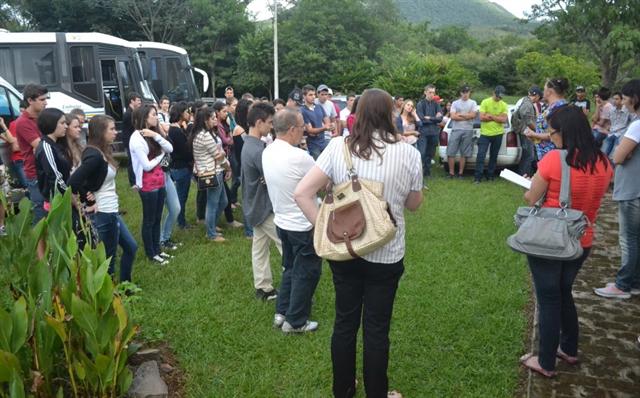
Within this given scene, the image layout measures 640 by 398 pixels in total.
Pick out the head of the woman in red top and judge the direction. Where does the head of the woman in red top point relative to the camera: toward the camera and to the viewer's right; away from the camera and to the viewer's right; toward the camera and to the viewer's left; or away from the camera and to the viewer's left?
away from the camera and to the viewer's left

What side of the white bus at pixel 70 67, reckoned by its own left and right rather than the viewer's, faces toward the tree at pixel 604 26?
front

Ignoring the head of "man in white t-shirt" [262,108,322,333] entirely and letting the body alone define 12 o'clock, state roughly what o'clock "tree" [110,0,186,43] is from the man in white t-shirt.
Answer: The tree is roughly at 10 o'clock from the man in white t-shirt.

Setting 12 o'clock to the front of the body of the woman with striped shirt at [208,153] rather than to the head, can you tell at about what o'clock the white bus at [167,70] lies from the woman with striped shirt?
The white bus is roughly at 9 o'clock from the woman with striped shirt.

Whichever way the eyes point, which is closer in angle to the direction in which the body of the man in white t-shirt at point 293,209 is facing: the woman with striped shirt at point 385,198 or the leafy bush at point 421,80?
the leafy bush

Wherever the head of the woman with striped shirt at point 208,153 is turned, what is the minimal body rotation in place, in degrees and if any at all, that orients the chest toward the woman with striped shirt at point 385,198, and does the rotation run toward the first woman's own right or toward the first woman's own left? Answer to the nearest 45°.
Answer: approximately 90° to the first woman's own right

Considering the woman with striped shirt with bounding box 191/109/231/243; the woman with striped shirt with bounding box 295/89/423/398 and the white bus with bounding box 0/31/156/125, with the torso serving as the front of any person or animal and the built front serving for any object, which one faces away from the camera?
the woman with striped shirt with bounding box 295/89/423/398

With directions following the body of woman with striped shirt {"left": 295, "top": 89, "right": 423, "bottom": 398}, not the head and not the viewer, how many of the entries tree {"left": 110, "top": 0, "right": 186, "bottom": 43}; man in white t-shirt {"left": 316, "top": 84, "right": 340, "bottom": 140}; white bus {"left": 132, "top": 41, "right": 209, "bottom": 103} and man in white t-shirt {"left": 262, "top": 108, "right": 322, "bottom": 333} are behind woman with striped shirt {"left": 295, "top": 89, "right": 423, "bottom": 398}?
0

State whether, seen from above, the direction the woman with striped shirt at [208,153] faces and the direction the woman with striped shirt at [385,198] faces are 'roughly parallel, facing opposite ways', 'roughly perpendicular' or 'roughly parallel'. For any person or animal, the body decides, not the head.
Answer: roughly perpendicular

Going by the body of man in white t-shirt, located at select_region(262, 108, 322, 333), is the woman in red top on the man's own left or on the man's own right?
on the man's own right

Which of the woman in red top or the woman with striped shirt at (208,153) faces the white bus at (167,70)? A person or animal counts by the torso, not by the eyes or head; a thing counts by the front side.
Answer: the woman in red top

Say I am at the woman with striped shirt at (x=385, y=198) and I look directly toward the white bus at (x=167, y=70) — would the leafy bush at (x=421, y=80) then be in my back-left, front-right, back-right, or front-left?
front-right

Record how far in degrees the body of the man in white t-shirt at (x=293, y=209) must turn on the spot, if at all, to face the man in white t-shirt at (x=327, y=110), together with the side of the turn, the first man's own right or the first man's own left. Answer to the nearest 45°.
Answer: approximately 45° to the first man's own left

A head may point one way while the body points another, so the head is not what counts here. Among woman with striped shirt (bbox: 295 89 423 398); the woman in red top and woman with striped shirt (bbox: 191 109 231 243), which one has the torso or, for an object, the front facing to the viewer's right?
woman with striped shirt (bbox: 191 109 231 243)

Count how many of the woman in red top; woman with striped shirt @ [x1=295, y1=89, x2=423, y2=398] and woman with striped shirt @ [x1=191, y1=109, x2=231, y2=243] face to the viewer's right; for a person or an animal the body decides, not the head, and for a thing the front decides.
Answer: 1

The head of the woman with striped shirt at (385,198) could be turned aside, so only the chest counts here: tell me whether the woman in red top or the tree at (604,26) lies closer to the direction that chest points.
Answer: the tree

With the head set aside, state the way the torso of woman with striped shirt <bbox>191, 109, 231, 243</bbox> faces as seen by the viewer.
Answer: to the viewer's right

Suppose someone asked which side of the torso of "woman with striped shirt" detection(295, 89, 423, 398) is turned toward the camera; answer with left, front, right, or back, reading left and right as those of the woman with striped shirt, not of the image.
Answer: back

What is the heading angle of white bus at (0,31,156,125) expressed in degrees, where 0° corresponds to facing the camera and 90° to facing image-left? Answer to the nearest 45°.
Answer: approximately 270°
